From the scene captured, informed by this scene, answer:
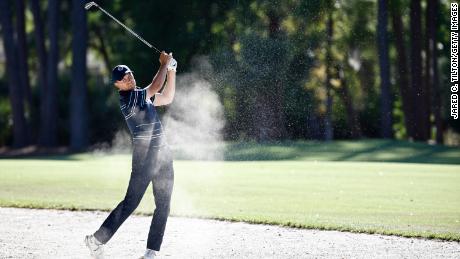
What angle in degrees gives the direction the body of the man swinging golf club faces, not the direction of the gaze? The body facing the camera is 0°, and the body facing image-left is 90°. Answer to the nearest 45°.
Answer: approximately 315°
